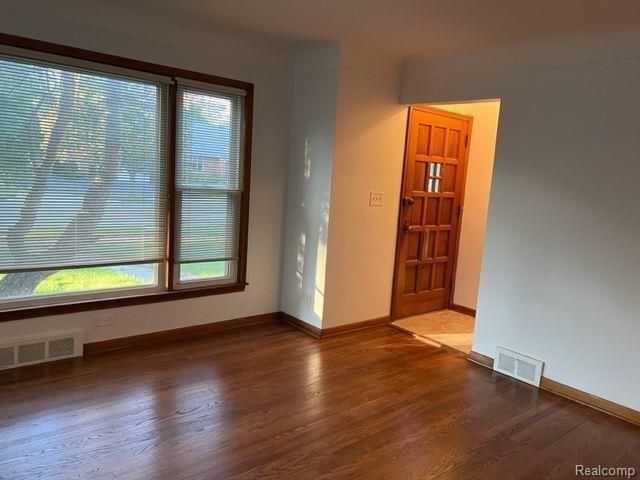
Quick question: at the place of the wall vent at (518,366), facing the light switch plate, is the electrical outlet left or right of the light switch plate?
left

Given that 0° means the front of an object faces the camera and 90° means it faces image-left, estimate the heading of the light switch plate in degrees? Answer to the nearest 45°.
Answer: approximately 315°

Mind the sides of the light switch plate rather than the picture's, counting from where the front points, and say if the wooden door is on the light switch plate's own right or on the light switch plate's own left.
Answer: on the light switch plate's own left

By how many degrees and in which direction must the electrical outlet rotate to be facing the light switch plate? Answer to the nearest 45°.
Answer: approximately 90° to its left

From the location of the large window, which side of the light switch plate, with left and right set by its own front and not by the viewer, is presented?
right

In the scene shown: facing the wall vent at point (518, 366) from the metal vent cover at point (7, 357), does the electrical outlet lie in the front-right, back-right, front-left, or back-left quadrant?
front-left
